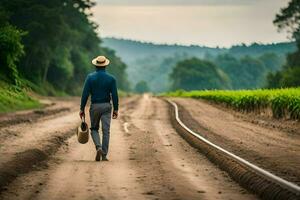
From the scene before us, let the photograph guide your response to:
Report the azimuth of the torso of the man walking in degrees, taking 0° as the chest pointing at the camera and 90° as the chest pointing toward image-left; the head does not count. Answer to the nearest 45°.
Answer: approximately 180°

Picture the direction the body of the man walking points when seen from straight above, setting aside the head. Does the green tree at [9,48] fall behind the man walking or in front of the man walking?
in front
